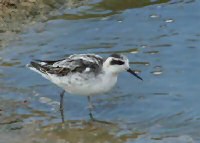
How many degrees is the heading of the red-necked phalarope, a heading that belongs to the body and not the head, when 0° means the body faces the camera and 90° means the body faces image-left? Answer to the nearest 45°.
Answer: approximately 270°
